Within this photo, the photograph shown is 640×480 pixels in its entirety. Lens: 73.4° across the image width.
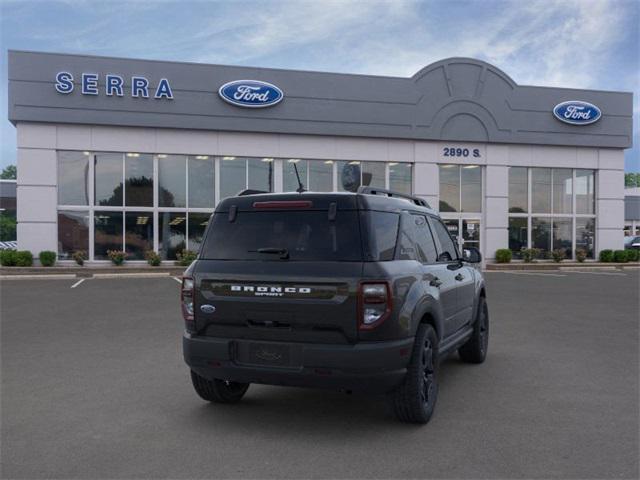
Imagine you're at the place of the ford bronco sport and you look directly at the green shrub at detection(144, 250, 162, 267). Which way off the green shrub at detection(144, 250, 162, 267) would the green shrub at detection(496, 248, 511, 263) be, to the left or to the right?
right

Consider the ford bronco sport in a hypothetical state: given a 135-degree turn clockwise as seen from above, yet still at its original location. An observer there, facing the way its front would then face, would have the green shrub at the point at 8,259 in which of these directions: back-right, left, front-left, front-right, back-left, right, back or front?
back-right

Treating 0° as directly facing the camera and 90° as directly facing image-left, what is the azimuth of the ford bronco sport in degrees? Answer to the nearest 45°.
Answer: approximately 225°

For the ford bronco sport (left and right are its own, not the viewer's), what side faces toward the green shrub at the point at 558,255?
front

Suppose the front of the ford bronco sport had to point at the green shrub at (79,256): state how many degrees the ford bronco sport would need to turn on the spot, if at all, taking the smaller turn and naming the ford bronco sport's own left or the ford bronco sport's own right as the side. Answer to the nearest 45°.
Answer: approximately 90° to the ford bronco sport's own left

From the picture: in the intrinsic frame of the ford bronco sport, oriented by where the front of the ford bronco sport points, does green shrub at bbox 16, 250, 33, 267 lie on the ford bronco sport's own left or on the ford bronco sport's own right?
on the ford bronco sport's own left

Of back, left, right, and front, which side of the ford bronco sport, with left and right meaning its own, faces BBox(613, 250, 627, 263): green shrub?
front
